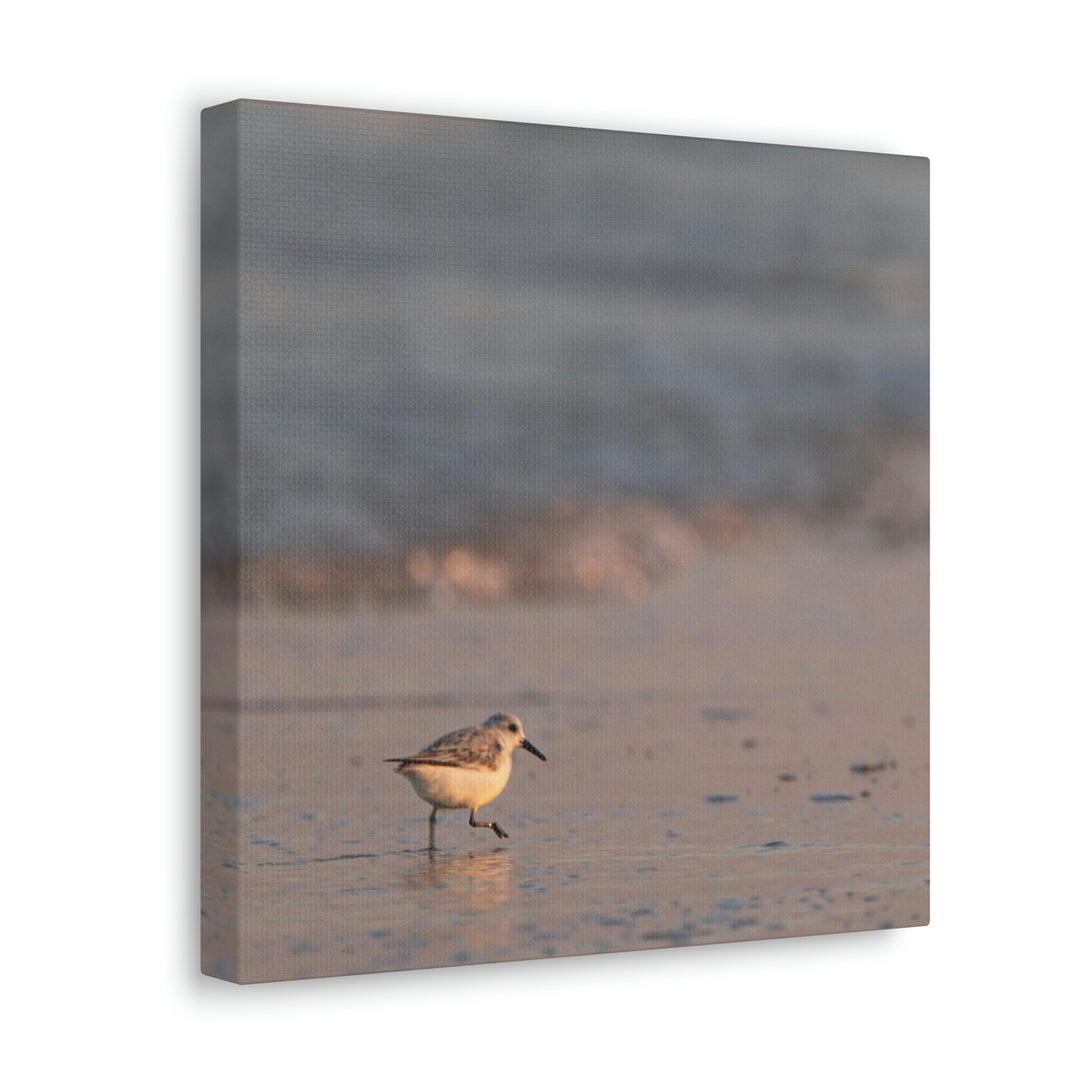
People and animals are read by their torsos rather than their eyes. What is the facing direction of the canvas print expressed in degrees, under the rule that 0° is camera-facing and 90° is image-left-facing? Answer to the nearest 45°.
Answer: approximately 315°
